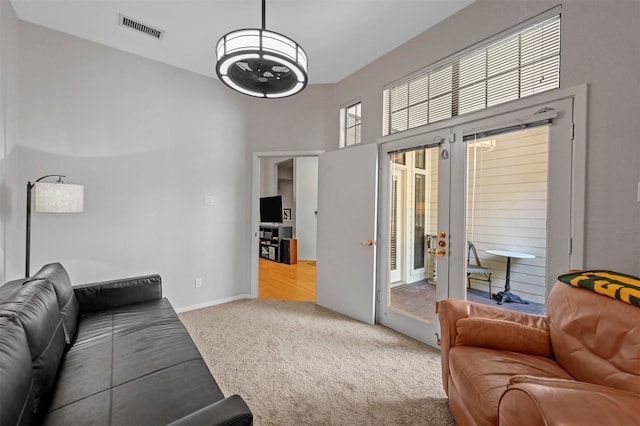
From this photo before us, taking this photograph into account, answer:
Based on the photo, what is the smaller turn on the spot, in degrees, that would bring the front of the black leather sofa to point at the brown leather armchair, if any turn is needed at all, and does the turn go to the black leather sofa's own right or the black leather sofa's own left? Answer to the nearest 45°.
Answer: approximately 45° to the black leather sofa's own right

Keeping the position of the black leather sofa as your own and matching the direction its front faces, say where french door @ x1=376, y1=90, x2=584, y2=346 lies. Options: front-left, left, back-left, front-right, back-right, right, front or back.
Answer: front

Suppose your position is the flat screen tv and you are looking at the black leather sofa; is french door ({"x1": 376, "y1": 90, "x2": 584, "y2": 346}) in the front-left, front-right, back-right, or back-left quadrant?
front-left

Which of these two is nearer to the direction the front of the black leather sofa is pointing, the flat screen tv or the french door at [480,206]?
the french door

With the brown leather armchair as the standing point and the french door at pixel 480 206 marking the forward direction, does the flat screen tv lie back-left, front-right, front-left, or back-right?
front-left

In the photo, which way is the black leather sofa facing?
to the viewer's right

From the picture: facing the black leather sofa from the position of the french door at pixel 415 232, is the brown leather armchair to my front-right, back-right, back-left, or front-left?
front-left

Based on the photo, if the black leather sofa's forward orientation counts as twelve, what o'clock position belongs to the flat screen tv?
The flat screen tv is roughly at 10 o'clock from the black leather sofa.

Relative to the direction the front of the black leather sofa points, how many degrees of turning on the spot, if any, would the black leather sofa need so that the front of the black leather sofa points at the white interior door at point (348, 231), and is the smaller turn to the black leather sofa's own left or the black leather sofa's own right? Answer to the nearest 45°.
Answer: approximately 45° to the black leather sofa's own left

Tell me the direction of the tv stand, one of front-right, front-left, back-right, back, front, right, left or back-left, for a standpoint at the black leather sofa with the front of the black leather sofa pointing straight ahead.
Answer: front-left

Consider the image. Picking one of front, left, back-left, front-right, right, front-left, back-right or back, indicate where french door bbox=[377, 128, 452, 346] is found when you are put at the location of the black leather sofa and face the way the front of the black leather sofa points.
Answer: front
